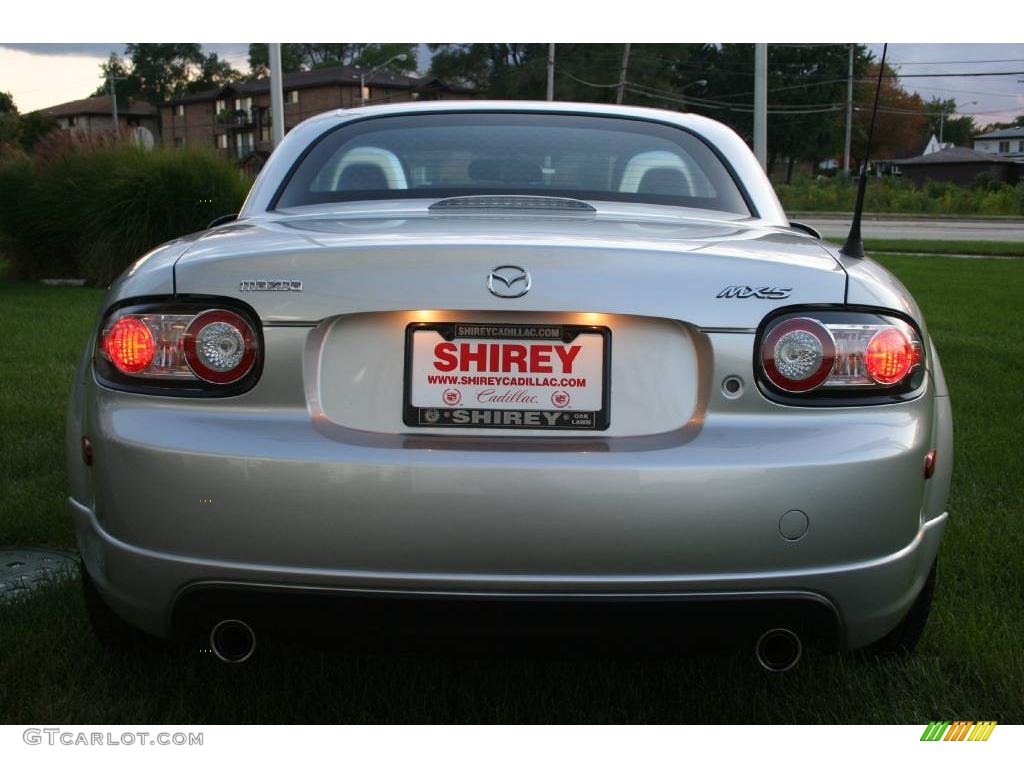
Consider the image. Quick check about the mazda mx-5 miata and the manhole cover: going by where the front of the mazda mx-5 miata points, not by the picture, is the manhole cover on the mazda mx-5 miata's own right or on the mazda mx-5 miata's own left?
on the mazda mx-5 miata's own left

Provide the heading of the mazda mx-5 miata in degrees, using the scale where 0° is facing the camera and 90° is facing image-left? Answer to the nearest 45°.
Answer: approximately 180°
